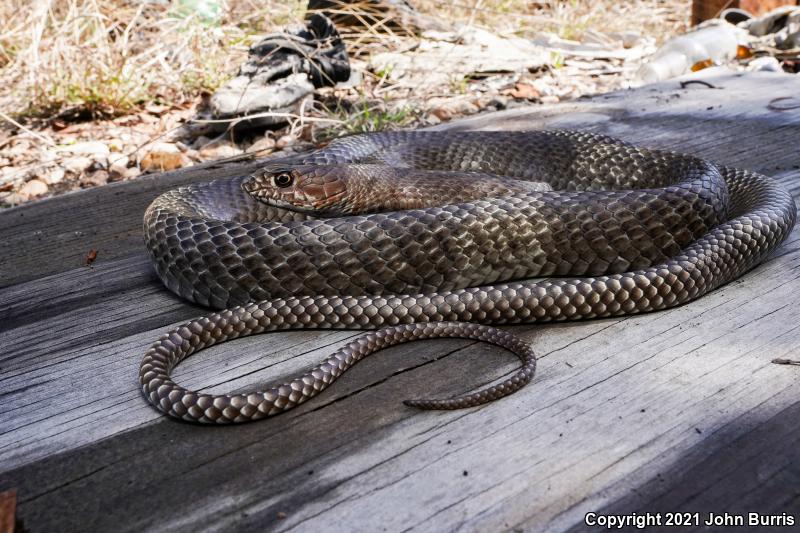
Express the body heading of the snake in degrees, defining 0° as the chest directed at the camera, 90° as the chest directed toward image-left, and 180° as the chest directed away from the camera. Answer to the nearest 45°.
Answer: approximately 90°

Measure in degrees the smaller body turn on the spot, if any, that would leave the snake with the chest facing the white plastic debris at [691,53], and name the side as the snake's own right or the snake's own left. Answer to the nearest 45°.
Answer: approximately 135° to the snake's own right

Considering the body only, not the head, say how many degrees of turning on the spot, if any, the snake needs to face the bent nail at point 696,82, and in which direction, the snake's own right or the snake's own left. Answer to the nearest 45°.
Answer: approximately 135° to the snake's own right
